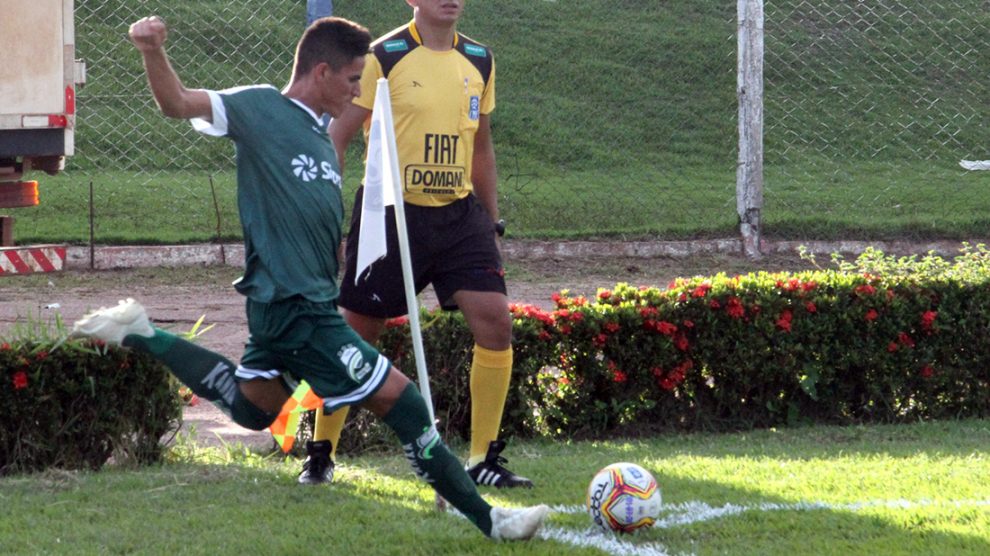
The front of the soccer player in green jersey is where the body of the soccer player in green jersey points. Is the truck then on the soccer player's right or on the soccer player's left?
on the soccer player's left

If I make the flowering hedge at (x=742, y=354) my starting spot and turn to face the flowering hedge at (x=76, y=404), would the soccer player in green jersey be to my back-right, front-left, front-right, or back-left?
front-left

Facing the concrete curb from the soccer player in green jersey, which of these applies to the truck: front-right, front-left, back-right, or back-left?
front-left

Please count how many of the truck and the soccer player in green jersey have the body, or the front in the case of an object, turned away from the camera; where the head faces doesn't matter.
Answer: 1

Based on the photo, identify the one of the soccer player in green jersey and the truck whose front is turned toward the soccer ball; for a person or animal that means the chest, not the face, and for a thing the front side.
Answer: the soccer player in green jersey

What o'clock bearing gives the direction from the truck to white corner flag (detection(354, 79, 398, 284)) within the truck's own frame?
The white corner flag is roughly at 5 o'clock from the truck.

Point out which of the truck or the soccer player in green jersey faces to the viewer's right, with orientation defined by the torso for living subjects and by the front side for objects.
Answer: the soccer player in green jersey

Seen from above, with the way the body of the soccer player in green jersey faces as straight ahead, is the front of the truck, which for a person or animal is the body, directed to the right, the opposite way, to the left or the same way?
to the left

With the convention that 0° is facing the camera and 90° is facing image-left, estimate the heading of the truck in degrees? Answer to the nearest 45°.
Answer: approximately 180°

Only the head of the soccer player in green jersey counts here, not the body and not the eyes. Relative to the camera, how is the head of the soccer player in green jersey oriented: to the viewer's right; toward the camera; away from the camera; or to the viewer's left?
to the viewer's right

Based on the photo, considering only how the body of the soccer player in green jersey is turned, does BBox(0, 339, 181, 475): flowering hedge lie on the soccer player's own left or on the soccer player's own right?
on the soccer player's own left

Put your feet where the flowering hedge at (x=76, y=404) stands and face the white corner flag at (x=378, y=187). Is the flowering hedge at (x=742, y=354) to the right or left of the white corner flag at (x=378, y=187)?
left

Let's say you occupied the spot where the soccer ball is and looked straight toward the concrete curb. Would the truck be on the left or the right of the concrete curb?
left

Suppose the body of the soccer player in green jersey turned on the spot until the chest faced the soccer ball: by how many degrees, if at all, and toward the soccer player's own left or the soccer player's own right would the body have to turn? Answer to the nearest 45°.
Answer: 0° — they already face it

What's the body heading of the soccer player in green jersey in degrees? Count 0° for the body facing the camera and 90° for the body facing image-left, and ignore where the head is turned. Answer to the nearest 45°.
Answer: approximately 270°
